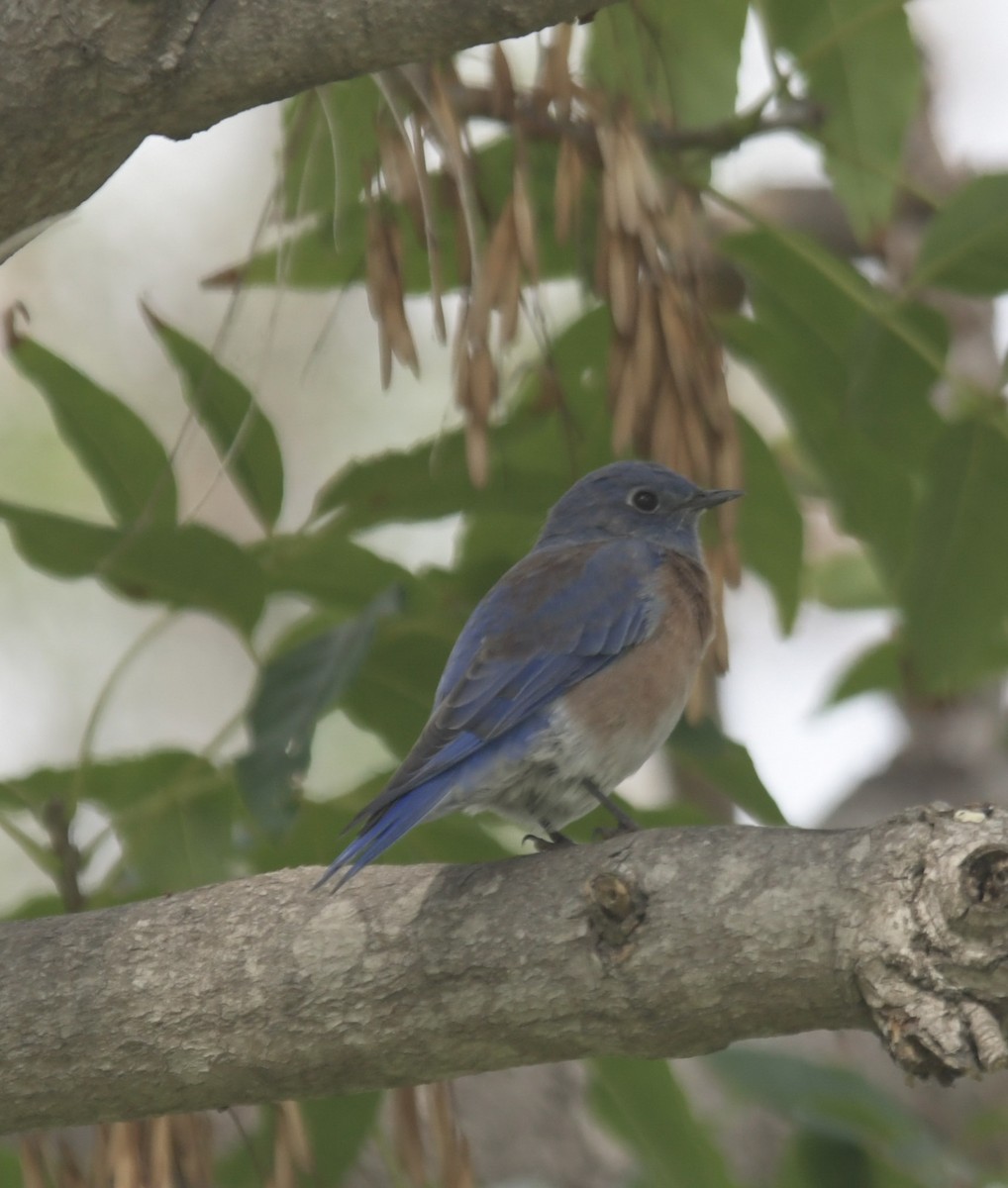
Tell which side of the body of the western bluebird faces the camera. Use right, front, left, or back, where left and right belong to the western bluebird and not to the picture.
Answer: right

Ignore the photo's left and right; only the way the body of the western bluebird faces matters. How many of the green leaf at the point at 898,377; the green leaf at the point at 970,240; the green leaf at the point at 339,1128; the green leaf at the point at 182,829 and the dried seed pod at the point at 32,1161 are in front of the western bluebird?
2

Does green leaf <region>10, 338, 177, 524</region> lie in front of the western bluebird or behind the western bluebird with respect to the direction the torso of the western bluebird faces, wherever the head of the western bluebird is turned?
behind

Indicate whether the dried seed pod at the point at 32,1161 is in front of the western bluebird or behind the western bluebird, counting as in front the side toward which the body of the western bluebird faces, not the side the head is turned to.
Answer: behind

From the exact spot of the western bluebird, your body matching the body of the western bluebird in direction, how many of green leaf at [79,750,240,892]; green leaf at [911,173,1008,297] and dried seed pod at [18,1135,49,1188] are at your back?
2
